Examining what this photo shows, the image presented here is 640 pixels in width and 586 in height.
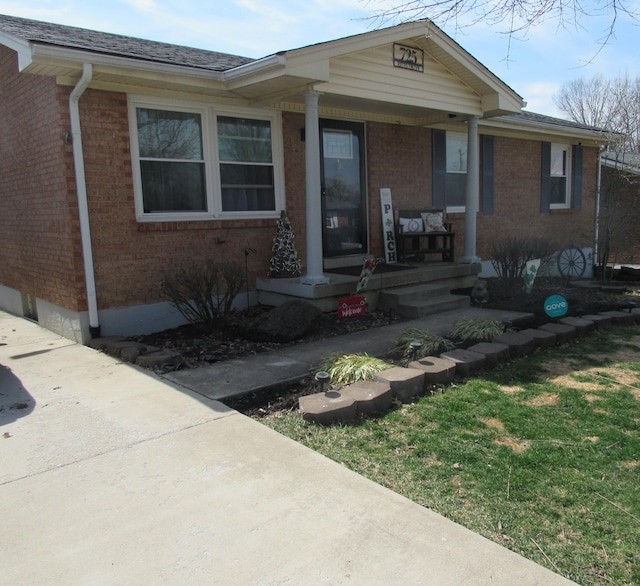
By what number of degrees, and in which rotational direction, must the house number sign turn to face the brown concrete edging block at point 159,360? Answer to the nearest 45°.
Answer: approximately 90° to its right

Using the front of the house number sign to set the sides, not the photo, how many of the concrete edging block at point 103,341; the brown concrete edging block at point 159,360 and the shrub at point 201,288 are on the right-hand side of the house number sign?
3

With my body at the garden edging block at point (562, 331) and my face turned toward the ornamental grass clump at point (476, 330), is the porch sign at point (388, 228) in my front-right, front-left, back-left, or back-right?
front-right

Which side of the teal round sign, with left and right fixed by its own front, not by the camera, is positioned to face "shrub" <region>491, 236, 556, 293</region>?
back

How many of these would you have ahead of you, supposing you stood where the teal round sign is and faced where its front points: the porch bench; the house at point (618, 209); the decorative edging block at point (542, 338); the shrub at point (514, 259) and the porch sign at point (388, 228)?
1

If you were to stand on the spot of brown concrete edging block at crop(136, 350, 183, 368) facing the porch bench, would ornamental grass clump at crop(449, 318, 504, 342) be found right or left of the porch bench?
right

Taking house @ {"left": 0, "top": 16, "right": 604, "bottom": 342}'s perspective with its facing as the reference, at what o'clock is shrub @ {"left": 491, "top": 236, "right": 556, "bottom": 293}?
The shrub is roughly at 10 o'clock from the house.

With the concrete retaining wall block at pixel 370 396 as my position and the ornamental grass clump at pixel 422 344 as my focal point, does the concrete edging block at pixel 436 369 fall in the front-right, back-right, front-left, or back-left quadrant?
front-right

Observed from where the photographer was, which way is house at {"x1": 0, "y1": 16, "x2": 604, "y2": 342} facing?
facing the viewer and to the right of the viewer

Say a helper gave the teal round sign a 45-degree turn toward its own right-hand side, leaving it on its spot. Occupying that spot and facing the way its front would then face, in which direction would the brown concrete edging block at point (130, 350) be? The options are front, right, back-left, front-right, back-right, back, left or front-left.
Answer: front

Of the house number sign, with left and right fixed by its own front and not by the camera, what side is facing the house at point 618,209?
left

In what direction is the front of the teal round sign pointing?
toward the camera

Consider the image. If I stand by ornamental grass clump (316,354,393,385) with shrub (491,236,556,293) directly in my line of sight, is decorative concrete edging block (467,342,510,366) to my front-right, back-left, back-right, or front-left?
front-right

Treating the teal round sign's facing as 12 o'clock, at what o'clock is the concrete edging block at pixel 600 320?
The concrete edging block is roughly at 8 o'clock from the teal round sign.

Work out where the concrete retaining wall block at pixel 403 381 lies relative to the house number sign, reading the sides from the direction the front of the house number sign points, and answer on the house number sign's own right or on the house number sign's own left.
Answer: on the house number sign's own right

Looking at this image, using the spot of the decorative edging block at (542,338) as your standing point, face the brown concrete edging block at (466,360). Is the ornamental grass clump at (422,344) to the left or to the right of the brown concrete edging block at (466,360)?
right
